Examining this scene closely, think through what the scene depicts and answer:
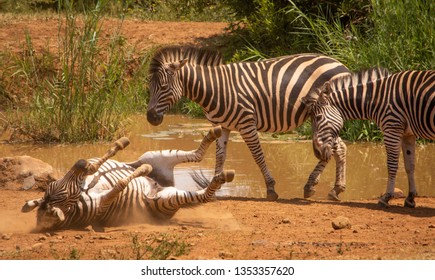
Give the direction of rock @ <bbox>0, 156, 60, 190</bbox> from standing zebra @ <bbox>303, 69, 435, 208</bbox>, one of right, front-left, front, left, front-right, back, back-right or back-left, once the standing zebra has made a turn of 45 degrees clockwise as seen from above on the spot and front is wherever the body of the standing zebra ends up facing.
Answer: front-left

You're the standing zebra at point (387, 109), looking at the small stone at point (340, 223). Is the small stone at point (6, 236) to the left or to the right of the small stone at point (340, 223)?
right

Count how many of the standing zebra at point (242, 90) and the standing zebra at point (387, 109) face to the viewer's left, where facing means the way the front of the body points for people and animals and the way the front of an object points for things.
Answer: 2

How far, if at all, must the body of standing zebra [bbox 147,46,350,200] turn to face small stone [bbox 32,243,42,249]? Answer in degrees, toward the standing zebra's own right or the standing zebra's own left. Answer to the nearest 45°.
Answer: approximately 45° to the standing zebra's own left

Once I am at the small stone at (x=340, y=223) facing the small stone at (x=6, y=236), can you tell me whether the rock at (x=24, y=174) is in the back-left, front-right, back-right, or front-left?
front-right

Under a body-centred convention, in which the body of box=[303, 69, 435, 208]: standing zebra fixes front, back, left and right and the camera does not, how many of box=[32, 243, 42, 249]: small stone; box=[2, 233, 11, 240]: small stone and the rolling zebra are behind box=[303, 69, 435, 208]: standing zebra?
0

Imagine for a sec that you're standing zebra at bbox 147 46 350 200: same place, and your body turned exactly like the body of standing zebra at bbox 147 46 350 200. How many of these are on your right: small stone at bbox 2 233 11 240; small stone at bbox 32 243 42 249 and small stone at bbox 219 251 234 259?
0

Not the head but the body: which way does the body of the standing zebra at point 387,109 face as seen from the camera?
to the viewer's left

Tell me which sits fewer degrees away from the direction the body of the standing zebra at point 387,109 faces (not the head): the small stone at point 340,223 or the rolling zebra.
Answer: the rolling zebra

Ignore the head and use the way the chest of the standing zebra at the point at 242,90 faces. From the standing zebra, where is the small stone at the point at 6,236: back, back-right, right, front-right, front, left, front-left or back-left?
front-left

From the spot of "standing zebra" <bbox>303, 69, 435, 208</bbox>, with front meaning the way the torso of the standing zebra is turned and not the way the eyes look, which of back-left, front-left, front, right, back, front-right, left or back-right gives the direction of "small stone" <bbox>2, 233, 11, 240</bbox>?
front-left

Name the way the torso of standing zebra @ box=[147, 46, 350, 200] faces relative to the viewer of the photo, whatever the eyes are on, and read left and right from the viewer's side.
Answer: facing to the left of the viewer

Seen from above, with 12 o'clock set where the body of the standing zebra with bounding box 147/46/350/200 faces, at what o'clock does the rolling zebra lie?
The rolling zebra is roughly at 10 o'clock from the standing zebra.

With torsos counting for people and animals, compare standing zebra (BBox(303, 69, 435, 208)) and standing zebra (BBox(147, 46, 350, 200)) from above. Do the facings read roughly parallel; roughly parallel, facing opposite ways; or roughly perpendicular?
roughly parallel

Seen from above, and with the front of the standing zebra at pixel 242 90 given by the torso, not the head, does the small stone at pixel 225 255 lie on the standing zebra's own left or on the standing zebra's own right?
on the standing zebra's own left

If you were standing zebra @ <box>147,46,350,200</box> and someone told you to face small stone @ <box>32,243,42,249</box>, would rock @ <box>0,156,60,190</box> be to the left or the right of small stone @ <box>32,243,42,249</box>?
right

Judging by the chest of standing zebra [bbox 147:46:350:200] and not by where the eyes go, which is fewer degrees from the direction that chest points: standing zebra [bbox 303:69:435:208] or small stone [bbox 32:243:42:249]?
the small stone
